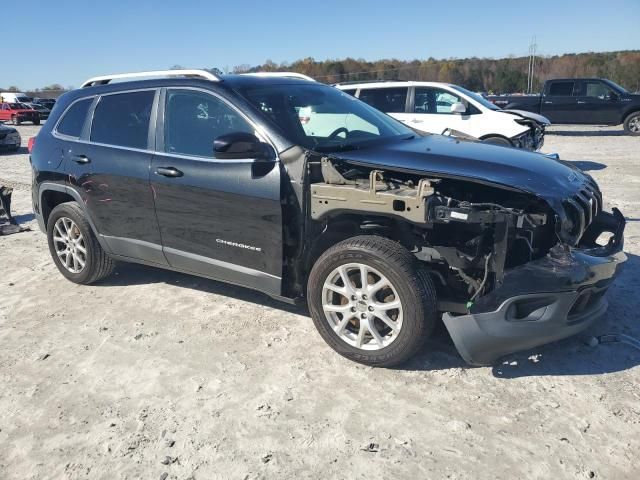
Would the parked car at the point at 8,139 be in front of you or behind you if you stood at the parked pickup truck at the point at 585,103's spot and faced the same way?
behind

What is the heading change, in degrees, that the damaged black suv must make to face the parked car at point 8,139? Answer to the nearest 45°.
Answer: approximately 180°

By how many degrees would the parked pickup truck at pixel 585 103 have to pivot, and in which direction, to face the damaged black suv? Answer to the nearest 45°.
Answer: approximately 90° to its right

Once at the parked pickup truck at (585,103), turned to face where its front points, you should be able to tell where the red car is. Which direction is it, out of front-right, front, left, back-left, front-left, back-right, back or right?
back

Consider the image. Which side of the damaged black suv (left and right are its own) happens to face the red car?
back

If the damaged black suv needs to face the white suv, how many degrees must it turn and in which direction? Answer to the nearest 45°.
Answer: approximately 135° to its left

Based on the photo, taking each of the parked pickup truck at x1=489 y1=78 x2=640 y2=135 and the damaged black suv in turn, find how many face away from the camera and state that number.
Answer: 0

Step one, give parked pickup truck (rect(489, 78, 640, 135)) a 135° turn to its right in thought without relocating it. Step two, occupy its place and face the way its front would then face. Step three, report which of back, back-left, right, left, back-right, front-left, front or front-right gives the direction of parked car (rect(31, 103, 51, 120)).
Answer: front-right

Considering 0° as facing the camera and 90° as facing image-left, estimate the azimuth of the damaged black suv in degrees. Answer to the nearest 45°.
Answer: approximately 315°

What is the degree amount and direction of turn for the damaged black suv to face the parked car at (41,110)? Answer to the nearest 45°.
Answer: approximately 180°

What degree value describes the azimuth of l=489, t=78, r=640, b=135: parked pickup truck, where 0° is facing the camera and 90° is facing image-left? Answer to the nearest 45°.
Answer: approximately 270°
